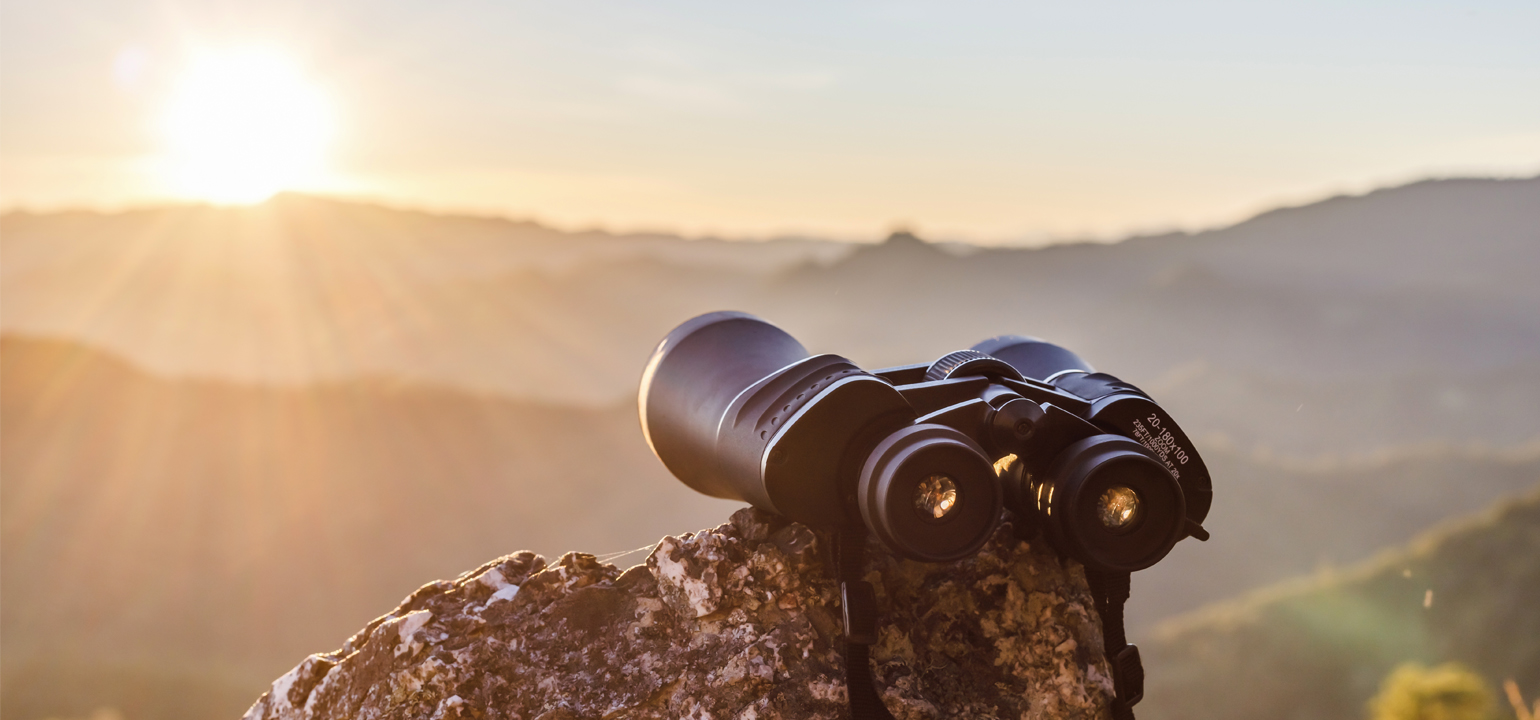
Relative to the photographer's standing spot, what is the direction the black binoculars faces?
facing away from the viewer and to the left of the viewer
